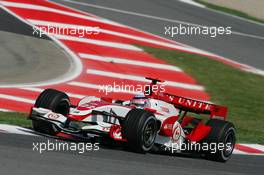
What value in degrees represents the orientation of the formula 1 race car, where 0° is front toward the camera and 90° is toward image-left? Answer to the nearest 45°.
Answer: approximately 45°
